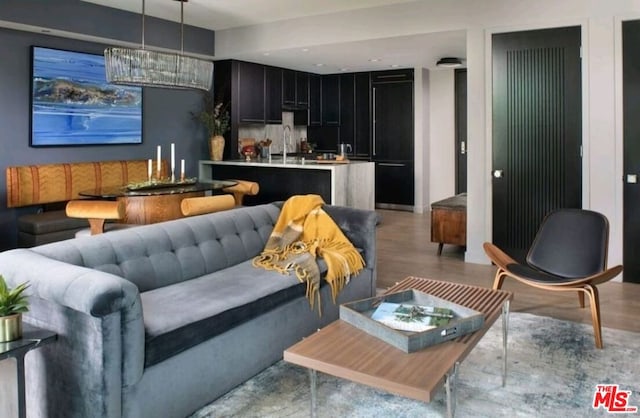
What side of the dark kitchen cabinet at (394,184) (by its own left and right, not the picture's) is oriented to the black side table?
front

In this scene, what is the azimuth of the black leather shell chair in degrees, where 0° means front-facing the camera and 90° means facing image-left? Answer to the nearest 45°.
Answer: approximately 45°

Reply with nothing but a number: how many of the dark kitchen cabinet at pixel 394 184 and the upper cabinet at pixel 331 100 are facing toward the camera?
2

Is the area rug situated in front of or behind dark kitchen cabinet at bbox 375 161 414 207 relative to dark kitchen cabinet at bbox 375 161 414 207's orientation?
in front

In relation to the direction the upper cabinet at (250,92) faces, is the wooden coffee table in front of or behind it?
in front

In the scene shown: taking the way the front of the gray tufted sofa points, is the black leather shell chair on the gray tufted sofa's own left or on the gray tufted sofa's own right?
on the gray tufted sofa's own left

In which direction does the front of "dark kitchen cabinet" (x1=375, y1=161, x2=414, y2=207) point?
toward the camera

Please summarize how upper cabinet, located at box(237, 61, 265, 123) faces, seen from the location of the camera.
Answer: facing the viewer and to the right of the viewer

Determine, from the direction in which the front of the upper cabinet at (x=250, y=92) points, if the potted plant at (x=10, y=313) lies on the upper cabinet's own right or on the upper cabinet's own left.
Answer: on the upper cabinet's own right
